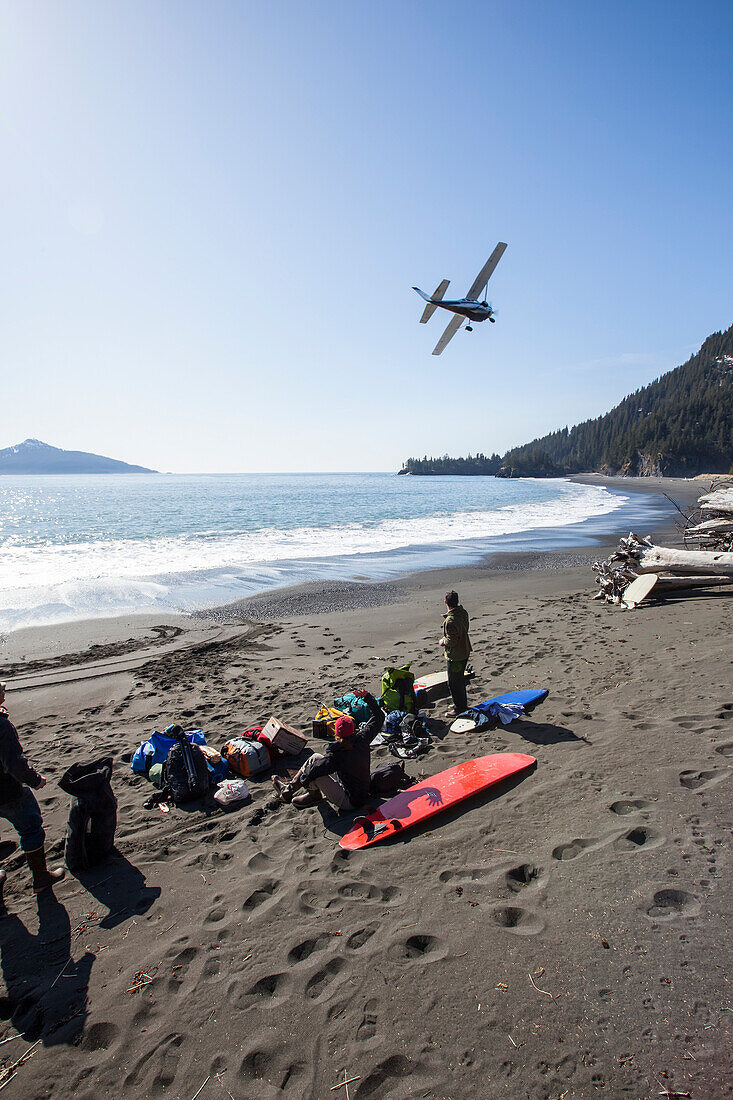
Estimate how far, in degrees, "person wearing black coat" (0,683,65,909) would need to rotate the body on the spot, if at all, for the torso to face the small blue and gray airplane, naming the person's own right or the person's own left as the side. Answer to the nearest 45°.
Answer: approximately 45° to the person's own left

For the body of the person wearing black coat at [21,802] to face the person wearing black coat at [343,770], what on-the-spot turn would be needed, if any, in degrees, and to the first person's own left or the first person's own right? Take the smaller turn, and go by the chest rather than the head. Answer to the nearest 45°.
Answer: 0° — they already face them

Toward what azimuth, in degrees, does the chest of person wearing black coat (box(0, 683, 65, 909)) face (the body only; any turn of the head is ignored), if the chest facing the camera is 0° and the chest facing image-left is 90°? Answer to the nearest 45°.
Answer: approximately 270°
